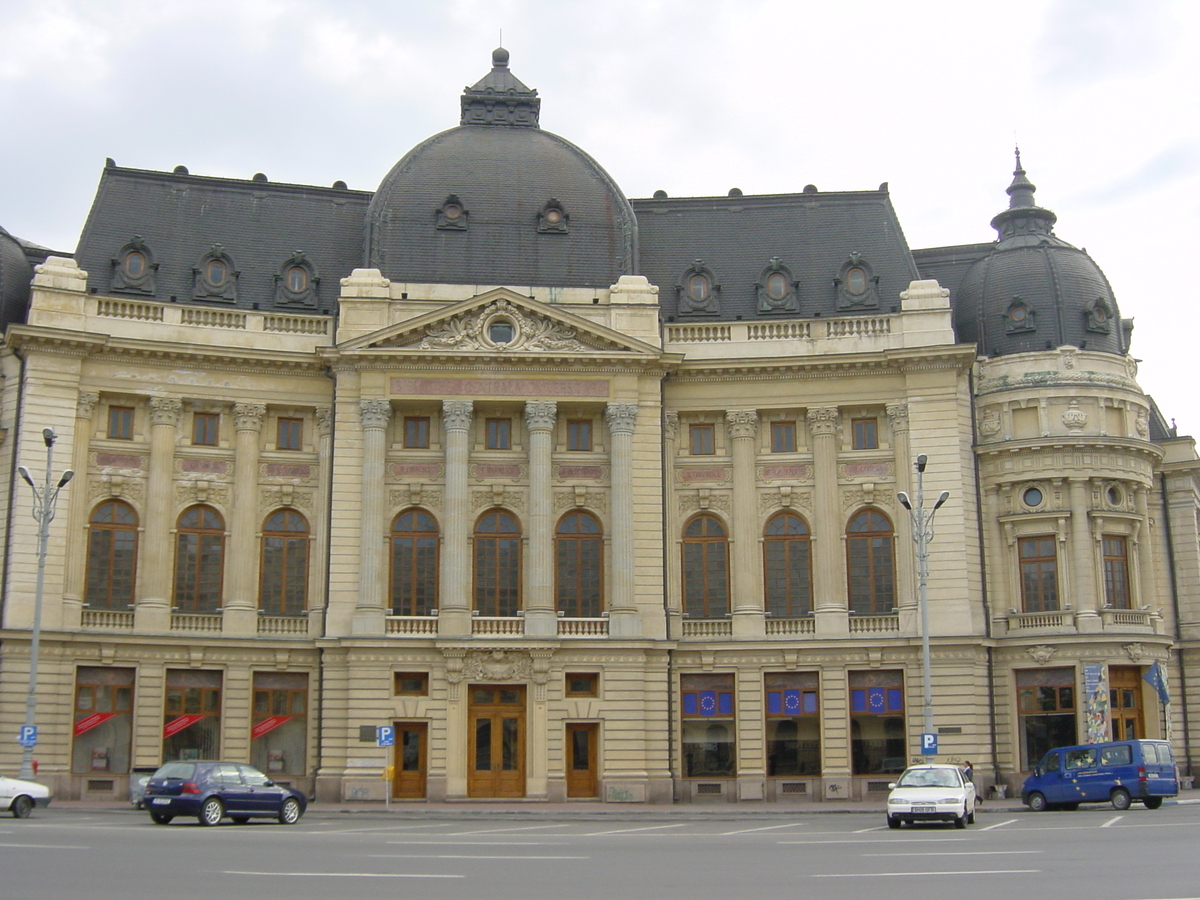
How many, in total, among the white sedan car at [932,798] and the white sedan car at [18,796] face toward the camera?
1

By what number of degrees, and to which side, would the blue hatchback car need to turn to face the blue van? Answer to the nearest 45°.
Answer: approximately 45° to its right

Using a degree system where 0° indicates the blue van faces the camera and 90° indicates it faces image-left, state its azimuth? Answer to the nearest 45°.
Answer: approximately 135°

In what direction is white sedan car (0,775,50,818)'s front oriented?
to the viewer's right

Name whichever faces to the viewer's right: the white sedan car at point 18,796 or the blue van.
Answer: the white sedan car

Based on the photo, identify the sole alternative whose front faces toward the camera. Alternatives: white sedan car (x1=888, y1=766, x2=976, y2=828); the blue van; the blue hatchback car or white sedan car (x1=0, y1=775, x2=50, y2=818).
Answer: white sedan car (x1=888, y1=766, x2=976, y2=828)

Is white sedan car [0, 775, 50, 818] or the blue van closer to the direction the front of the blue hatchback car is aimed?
the blue van

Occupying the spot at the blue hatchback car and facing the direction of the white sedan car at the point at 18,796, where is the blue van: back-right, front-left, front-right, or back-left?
back-right

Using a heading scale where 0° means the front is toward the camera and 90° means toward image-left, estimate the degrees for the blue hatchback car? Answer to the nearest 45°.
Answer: approximately 225°

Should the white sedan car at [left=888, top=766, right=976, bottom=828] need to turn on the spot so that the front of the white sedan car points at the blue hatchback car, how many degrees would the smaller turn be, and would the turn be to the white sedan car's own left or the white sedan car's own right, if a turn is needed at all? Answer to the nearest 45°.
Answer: approximately 90° to the white sedan car's own right
